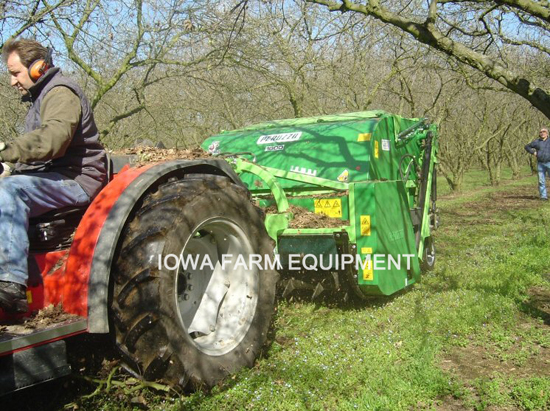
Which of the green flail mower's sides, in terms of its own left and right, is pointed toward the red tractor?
front

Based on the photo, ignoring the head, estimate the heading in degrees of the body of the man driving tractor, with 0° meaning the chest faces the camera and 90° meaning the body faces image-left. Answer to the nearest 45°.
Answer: approximately 90°

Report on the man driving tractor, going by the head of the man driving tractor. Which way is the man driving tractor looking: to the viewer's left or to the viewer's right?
to the viewer's left

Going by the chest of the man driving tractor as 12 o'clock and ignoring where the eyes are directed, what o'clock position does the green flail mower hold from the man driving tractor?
The green flail mower is roughly at 5 o'clock from the man driving tractor.

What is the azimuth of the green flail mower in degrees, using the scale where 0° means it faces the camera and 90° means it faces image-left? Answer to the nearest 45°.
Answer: approximately 45°

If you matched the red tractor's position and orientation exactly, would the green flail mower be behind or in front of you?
behind

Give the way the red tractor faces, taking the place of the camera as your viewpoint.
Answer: facing the viewer and to the left of the viewer
